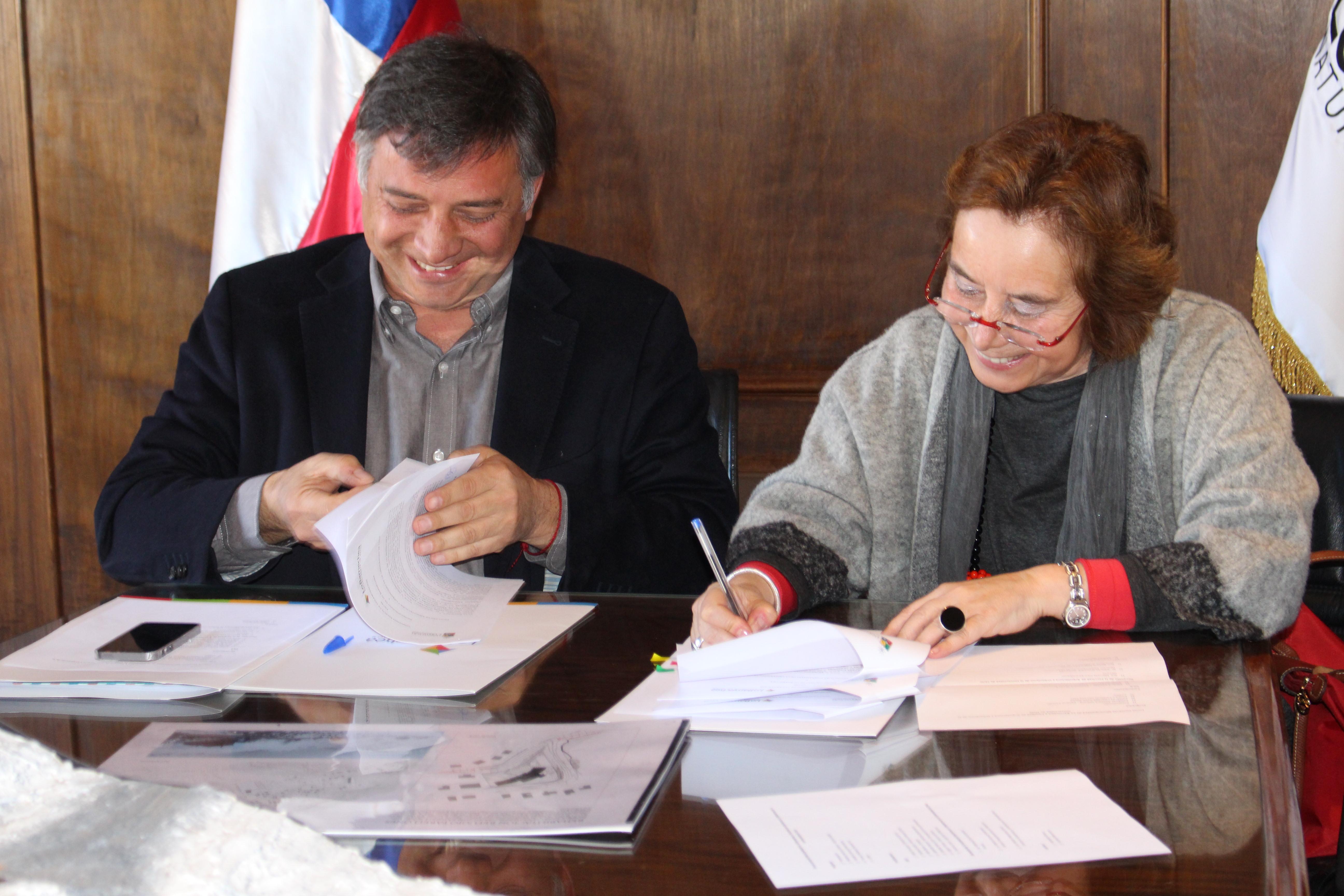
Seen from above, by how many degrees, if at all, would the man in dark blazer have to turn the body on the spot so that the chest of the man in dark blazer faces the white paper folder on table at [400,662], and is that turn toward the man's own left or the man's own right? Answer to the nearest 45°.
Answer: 0° — they already face it

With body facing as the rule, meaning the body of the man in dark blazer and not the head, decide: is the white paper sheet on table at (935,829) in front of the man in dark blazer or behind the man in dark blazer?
in front

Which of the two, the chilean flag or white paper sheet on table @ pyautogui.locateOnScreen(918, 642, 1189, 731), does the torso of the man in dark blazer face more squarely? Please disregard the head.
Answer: the white paper sheet on table

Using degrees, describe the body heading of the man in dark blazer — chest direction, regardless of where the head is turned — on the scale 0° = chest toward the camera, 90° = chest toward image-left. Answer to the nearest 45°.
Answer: approximately 0°

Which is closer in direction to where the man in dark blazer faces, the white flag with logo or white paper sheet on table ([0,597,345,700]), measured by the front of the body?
the white paper sheet on table

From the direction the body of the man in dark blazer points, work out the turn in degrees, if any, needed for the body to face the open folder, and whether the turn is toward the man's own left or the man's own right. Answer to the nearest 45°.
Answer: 0° — they already face it

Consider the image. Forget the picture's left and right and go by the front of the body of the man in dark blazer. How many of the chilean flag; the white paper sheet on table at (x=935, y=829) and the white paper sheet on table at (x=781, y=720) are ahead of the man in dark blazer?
2

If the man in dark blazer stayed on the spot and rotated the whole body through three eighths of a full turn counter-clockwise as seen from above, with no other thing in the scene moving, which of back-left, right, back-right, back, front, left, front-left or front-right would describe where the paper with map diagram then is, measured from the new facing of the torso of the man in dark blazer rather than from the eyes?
back-right

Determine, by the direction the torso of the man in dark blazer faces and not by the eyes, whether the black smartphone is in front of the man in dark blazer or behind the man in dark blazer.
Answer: in front
